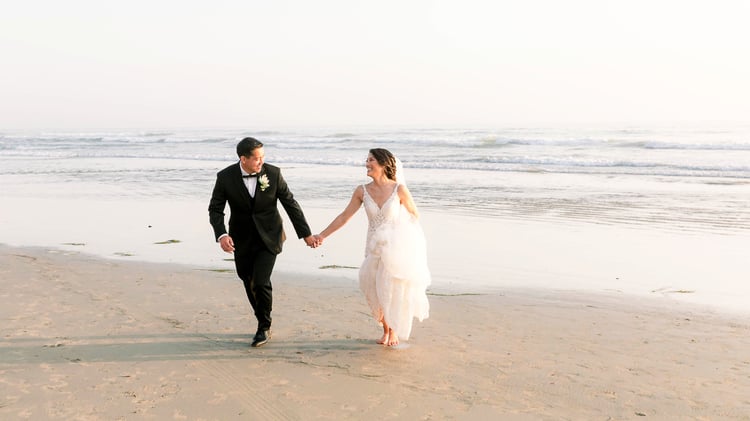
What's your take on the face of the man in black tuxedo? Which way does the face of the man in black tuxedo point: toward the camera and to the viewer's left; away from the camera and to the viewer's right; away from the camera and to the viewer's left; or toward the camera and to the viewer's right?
toward the camera and to the viewer's right

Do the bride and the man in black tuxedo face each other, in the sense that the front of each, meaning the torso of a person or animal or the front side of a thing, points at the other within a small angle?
no

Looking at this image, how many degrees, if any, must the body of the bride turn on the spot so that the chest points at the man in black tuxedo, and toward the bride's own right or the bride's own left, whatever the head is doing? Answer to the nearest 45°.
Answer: approximately 90° to the bride's own right

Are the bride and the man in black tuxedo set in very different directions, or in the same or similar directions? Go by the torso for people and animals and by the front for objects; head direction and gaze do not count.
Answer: same or similar directions

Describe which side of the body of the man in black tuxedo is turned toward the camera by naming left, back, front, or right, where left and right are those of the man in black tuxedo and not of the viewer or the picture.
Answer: front

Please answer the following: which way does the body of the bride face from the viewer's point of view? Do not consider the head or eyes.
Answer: toward the camera

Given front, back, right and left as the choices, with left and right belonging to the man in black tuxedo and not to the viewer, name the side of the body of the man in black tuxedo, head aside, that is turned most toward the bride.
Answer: left

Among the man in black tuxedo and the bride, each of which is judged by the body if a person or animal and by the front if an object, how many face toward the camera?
2
